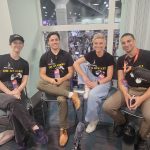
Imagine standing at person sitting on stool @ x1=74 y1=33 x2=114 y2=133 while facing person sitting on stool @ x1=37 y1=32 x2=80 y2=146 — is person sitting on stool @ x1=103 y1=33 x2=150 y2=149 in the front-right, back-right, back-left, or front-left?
back-left

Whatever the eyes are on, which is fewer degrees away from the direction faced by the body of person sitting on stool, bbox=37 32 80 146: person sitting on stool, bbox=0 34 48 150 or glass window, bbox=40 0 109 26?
the person sitting on stool

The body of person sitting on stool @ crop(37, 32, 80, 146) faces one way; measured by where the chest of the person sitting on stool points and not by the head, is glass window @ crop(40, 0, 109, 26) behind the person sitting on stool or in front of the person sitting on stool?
behind

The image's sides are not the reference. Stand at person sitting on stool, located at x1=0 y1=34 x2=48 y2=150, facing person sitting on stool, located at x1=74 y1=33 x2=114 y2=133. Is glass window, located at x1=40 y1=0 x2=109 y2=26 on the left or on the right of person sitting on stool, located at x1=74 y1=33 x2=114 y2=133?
left

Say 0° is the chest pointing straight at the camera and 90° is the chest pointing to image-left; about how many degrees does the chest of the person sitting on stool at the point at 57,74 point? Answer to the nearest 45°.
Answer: approximately 0°

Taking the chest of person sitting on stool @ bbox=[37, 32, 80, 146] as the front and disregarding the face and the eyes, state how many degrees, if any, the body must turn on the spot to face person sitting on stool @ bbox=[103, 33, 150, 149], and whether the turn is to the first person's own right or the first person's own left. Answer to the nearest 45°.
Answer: approximately 45° to the first person's own left

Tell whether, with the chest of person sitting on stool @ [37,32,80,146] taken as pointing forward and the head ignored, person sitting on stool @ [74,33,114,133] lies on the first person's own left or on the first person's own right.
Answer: on the first person's own left
